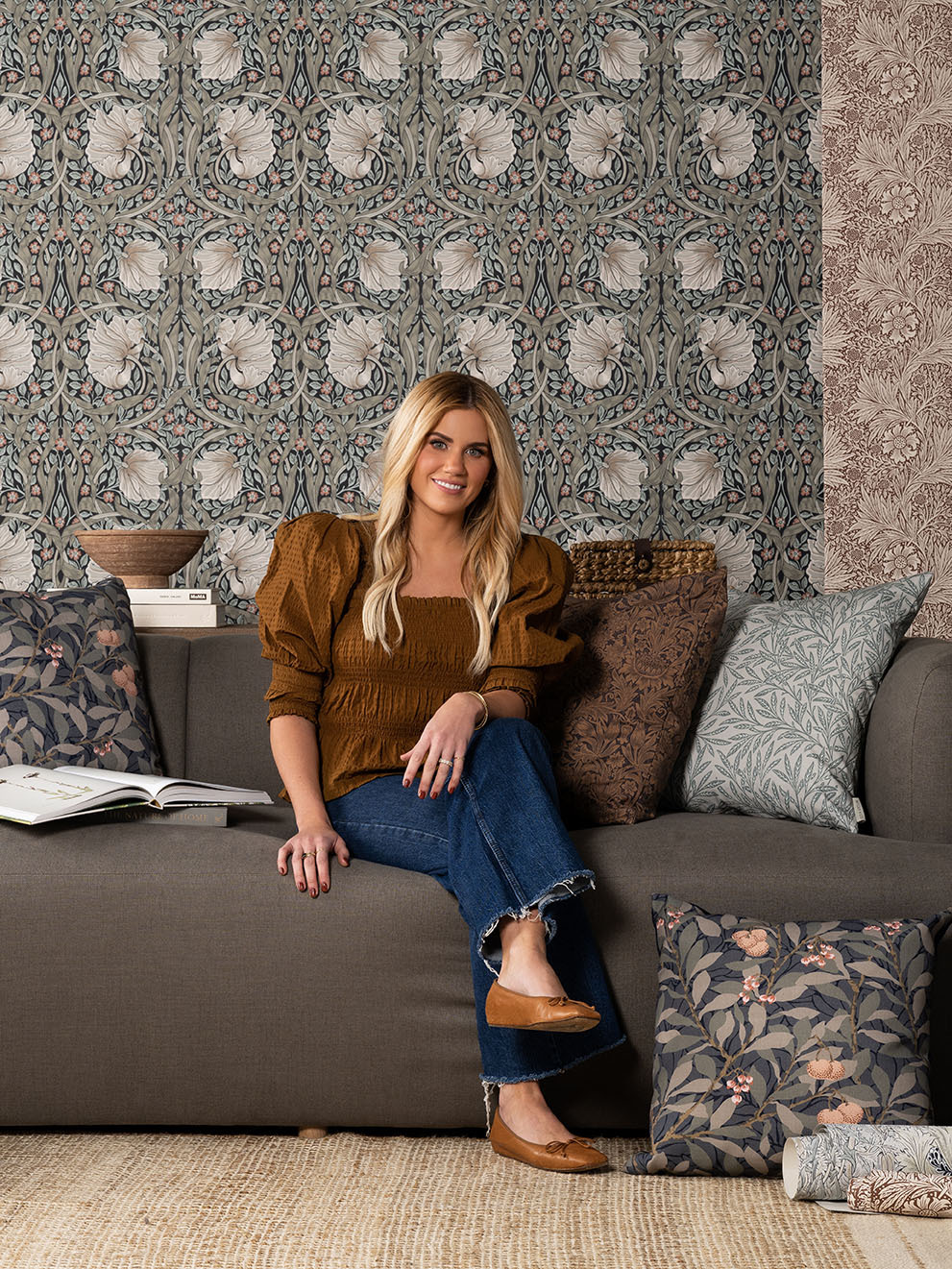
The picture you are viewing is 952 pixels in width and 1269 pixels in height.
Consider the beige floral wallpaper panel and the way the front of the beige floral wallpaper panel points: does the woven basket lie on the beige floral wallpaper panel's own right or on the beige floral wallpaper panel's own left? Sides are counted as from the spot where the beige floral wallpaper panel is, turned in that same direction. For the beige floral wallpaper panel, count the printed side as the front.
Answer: on the beige floral wallpaper panel's own right

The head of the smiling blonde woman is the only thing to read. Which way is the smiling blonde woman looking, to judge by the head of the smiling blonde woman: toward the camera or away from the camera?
toward the camera

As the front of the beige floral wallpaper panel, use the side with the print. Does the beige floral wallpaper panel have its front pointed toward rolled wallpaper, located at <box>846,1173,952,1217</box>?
yes

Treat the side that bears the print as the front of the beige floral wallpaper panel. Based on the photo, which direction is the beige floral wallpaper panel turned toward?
toward the camera

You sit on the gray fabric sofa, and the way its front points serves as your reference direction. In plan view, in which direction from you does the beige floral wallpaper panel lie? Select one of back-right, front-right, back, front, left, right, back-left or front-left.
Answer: back-left

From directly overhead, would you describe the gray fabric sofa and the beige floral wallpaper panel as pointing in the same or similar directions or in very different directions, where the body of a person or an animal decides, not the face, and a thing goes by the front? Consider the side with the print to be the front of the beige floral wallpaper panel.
same or similar directions

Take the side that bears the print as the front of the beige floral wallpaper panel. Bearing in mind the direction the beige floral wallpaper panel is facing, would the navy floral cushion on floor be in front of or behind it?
in front

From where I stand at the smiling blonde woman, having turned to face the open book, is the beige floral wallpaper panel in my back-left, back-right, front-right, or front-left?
back-right

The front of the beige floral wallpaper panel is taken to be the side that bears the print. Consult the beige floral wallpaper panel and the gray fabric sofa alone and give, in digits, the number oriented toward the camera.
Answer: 2

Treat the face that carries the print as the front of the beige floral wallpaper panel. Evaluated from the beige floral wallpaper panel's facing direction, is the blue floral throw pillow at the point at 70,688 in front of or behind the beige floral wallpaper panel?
in front

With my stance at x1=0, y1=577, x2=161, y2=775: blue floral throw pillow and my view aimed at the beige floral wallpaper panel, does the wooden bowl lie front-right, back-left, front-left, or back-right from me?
front-left

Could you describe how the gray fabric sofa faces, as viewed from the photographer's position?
facing the viewer

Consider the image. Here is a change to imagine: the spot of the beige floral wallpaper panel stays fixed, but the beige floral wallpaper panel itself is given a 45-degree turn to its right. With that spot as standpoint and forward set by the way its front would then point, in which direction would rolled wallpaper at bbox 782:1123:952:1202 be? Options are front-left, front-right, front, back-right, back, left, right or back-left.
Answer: front-left

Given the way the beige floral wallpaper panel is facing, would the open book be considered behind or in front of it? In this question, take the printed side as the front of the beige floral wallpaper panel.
in front

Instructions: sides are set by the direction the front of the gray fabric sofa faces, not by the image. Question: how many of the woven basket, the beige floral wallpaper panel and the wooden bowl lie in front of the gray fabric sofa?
0

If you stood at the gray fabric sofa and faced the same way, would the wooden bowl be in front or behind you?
behind
